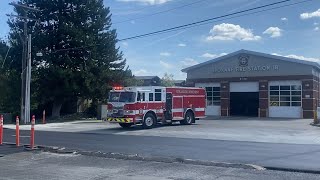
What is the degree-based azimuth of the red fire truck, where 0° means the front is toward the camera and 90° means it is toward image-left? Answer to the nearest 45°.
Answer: approximately 45°

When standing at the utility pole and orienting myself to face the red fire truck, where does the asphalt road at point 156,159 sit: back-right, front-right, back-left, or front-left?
front-right

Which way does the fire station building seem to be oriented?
toward the camera

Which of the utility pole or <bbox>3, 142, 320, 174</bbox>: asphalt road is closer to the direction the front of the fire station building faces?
the asphalt road

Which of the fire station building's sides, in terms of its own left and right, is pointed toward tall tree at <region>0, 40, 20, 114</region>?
right

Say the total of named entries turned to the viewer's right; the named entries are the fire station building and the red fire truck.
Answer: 0

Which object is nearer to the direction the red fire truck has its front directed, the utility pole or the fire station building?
the utility pole

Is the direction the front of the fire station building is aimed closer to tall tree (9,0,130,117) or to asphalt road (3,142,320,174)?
the asphalt road

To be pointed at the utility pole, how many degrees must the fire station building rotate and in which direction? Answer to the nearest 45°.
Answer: approximately 45° to its right

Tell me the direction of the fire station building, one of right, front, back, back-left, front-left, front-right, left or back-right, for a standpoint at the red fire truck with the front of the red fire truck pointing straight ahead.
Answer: back

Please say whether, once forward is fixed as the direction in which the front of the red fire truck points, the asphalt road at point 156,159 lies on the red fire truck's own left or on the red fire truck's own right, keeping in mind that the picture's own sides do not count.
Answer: on the red fire truck's own left

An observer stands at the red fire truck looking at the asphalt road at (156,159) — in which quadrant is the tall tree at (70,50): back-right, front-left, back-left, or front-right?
back-right

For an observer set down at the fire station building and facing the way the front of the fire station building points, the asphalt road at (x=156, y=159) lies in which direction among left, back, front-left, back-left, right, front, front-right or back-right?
front

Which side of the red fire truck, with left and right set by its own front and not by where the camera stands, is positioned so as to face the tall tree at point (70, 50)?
right
